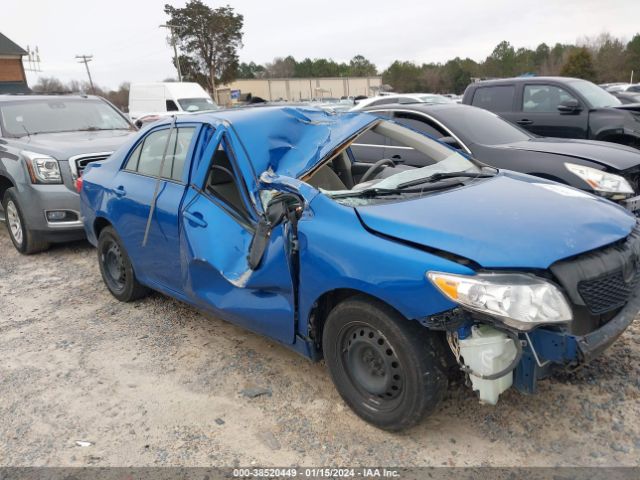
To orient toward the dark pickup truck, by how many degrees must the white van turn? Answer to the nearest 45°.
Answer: approximately 45° to its right

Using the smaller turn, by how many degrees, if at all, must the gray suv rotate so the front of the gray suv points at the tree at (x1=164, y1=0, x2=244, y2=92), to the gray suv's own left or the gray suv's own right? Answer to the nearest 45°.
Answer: approximately 135° to the gray suv's own left

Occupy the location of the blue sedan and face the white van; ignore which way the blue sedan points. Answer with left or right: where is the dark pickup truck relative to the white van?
right

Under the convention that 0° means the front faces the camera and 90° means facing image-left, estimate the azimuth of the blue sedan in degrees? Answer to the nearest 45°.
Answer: approximately 315°

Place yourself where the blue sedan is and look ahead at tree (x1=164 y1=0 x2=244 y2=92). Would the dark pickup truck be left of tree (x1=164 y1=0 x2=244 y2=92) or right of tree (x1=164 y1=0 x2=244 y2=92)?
right

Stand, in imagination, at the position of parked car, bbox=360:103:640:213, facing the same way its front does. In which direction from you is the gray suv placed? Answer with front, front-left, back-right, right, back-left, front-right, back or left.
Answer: back-right
